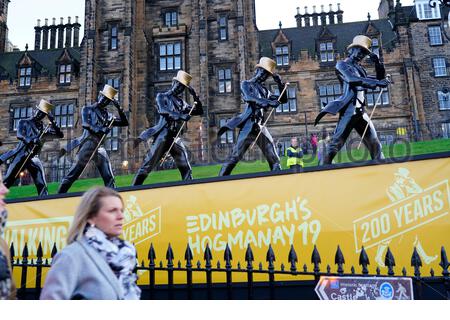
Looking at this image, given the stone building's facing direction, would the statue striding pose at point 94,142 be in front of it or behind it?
in front

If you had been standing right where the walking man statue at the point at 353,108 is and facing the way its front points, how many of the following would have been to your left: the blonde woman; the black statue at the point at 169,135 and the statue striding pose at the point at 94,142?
0

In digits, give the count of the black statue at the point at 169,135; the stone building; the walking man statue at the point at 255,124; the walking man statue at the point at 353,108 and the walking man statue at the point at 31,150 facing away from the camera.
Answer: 0

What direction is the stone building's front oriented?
toward the camera

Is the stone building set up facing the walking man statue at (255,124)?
yes

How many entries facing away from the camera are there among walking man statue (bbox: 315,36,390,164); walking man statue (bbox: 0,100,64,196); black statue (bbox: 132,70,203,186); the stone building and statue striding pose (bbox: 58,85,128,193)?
0

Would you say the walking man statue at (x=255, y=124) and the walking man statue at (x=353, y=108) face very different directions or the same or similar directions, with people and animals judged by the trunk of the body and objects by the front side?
same or similar directions

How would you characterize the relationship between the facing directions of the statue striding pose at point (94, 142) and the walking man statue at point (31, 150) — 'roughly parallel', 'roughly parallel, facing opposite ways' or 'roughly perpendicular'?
roughly parallel
